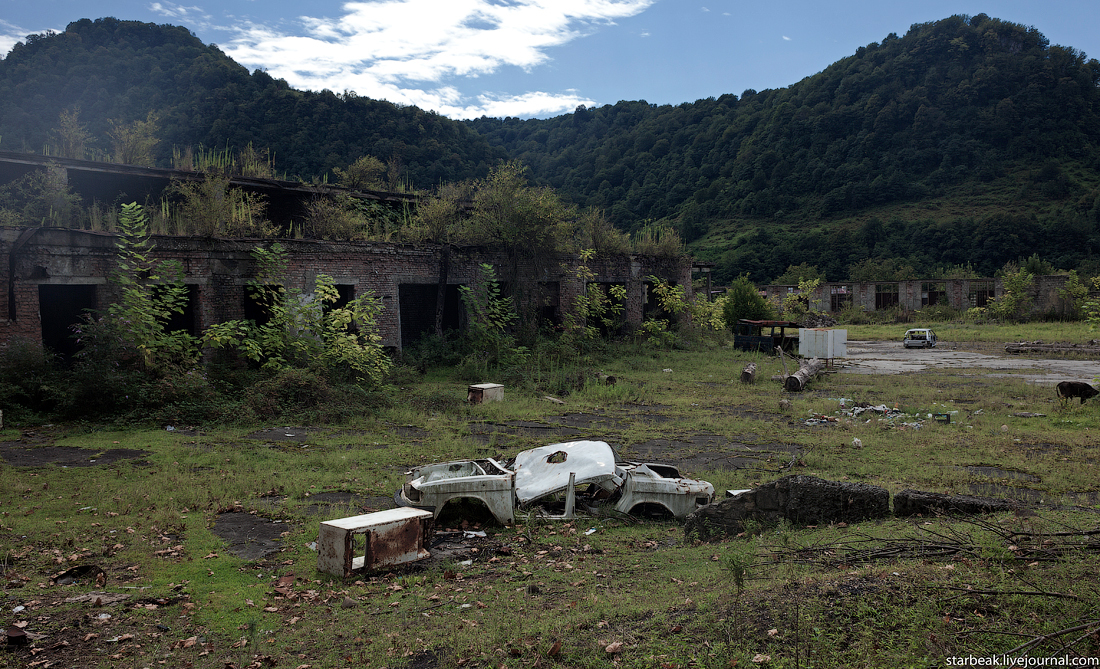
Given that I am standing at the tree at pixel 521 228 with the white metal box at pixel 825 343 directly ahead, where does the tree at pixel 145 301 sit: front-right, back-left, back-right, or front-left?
back-right

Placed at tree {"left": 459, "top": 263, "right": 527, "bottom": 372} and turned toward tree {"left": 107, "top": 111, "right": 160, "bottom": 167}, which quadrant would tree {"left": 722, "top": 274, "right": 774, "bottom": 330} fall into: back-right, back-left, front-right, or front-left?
back-right

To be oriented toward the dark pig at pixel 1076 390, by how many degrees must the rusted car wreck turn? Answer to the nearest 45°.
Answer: approximately 135° to its right

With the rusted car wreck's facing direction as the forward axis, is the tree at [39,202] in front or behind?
in front

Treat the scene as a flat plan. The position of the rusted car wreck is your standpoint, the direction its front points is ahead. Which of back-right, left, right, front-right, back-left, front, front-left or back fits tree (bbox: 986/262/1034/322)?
back-right

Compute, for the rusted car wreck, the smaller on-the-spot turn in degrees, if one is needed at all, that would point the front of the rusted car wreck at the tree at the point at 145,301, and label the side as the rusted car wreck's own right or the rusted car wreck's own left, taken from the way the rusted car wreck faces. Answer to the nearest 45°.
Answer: approximately 45° to the rusted car wreck's own right

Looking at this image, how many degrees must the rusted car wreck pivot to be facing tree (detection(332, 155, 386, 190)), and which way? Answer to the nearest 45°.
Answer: approximately 90° to its right

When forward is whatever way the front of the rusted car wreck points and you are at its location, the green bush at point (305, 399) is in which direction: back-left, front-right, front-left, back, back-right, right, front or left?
front-right

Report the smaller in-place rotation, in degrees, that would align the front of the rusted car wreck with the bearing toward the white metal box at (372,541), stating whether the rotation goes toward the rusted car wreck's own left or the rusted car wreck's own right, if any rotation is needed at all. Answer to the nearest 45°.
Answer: approximately 45° to the rusted car wreck's own left

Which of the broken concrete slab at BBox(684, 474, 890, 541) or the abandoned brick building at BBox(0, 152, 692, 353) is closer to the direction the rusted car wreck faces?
the abandoned brick building

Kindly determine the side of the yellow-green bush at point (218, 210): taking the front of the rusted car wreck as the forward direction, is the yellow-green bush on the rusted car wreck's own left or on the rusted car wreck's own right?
on the rusted car wreck's own right

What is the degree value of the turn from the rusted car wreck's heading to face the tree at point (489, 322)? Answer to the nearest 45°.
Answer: approximately 90° to its right

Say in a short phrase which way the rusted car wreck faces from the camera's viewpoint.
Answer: facing to the left of the viewer

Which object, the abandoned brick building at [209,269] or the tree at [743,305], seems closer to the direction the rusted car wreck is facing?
the abandoned brick building
